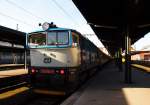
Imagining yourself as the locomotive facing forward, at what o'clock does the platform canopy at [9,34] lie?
The platform canopy is roughly at 4 o'clock from the locomotive.

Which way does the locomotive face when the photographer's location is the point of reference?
facing the viewer and to the left of the viewer
